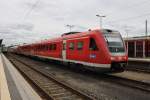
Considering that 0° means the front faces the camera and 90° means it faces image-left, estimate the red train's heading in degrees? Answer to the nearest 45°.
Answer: approximately 315°
